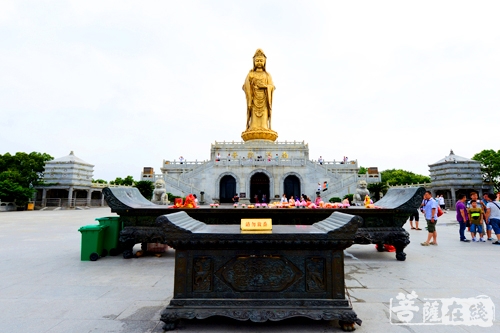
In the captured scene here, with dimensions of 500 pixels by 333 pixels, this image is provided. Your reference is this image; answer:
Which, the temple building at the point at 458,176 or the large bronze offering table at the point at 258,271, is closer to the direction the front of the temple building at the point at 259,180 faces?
the large bronze offering table

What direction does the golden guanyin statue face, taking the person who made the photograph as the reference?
facing the viewer

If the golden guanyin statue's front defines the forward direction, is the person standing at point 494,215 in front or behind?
in front

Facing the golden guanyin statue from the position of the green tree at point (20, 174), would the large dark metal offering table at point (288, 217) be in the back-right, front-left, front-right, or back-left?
front-right

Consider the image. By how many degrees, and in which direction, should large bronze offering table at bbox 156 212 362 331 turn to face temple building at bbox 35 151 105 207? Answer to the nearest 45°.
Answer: approximately 135° to its right

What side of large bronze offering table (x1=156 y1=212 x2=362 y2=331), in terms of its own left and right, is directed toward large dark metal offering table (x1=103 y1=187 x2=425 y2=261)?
back

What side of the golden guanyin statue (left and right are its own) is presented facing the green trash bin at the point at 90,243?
front

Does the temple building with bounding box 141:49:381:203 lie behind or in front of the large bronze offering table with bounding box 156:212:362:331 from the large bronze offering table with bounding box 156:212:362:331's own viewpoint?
behind

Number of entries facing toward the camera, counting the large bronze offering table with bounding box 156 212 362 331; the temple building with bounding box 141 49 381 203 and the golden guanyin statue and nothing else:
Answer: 3

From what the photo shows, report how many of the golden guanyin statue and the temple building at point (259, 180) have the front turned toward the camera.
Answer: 2

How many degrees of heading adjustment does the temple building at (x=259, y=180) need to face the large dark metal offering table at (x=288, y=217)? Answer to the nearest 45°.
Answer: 0° — it already faces it

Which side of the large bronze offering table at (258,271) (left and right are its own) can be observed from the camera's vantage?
front

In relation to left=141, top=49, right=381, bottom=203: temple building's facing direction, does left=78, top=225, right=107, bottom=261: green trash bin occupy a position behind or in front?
in front
